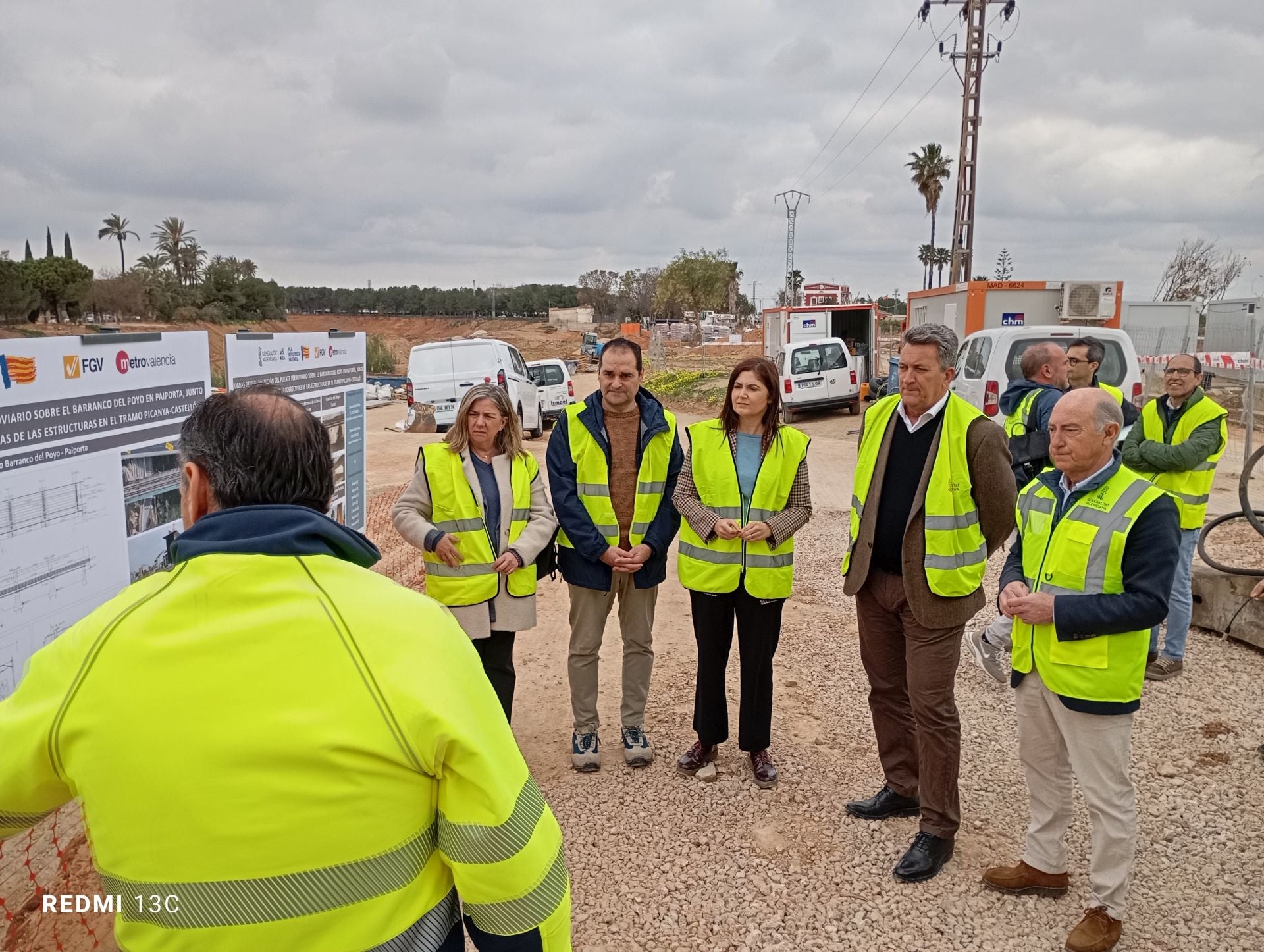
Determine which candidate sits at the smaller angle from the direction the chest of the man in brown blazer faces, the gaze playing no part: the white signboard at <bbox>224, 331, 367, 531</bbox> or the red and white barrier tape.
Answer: the white signboard

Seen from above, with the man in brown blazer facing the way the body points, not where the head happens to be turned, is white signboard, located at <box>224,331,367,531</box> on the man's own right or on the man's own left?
on the man's own right

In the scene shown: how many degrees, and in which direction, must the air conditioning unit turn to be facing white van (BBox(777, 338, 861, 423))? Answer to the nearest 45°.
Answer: approximately 135° to its right

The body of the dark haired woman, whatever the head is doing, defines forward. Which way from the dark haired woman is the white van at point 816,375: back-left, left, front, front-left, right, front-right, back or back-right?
back

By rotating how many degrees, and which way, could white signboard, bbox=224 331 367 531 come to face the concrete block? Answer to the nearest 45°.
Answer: approximately 45° to its left

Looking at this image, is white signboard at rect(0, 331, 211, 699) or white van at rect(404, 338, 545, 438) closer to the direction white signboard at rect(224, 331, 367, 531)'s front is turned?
the white signboard

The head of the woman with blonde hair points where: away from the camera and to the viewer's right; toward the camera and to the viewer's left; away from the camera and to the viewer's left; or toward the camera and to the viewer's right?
toward the camera and to the viewer's left

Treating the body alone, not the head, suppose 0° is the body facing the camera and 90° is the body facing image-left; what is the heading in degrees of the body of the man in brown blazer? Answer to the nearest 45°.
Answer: approximately 45°

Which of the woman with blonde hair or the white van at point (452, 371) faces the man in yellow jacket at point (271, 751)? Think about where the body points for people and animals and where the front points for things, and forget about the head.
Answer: the woman with blonde hair

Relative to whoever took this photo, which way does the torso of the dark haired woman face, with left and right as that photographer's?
facing the viewer

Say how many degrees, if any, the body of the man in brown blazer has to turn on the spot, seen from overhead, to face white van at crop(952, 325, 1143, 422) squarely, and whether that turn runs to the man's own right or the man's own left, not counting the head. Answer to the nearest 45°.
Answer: approximately 135° to the man's own right

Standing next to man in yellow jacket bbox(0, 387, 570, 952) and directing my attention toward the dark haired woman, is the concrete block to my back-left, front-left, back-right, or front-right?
front-right

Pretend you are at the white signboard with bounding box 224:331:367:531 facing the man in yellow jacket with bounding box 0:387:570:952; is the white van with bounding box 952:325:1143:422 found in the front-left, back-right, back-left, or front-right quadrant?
back-left

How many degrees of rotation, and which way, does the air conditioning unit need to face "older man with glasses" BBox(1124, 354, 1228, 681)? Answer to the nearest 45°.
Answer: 0° — it already faces them

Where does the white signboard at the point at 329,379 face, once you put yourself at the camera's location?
facing the viewer and to the right of the viewer
